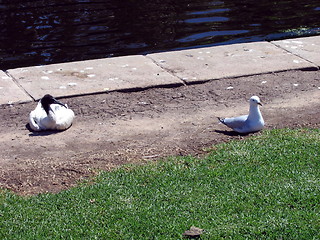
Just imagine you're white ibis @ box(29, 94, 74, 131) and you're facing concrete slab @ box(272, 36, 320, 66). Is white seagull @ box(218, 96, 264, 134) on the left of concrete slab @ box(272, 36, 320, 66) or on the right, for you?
right

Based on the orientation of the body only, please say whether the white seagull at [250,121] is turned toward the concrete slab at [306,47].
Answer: no

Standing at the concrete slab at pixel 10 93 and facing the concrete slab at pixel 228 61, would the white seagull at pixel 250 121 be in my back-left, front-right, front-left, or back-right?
front-right

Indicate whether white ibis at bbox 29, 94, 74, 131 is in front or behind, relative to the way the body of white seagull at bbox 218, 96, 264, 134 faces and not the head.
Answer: behind

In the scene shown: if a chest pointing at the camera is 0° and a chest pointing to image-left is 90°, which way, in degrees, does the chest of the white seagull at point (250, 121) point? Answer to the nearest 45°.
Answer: approximately 270°

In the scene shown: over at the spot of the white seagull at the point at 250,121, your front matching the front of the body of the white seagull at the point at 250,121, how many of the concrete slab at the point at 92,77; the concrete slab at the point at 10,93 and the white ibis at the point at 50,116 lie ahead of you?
0

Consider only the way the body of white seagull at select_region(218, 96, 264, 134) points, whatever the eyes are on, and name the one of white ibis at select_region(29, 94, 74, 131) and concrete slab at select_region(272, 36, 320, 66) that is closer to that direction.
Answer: the concrete slab

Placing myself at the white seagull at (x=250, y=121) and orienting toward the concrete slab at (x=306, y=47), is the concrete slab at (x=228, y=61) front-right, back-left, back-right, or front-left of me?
front-left

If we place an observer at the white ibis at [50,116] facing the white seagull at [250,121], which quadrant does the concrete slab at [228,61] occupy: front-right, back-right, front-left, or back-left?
front-left

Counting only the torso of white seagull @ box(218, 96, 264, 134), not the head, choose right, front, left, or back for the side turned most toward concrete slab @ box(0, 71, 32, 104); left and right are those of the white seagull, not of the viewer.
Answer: back

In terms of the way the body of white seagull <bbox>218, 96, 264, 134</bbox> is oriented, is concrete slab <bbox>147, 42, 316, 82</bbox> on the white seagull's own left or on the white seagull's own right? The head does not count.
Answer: on the white seagull's own left
